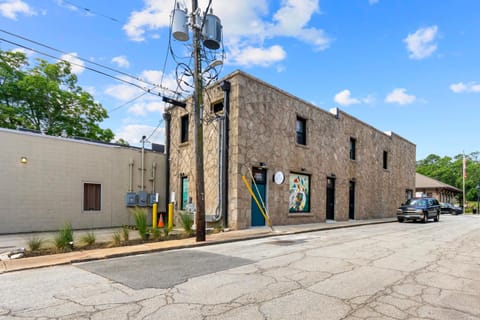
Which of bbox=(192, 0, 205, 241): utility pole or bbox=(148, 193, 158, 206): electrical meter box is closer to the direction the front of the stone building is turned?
the utility pole

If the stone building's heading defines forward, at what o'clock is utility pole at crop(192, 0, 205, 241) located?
The utility pole is roughly at 2 o'clock from the stone building.

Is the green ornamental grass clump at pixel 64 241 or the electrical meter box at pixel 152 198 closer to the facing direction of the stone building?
the green ornamental grass clump

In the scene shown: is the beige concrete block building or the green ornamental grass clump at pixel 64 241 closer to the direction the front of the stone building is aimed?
the green ornamental grass clump

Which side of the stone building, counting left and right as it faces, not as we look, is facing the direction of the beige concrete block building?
right

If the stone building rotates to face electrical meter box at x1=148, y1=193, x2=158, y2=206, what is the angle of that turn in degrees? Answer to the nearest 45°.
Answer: approximately 135° to its right

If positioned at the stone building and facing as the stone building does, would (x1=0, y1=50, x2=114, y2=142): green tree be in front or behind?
behind

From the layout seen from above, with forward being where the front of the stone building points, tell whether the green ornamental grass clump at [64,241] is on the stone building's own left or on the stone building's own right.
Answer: on the stone building's own right
